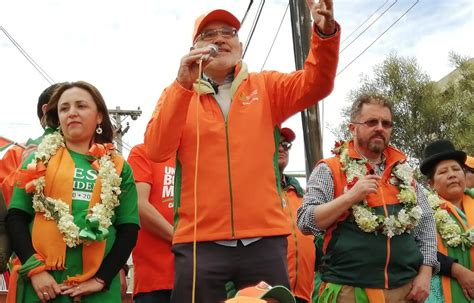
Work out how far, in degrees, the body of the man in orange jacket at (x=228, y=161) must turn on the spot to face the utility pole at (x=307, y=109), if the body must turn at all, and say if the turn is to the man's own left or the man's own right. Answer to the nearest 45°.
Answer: approximately 180°

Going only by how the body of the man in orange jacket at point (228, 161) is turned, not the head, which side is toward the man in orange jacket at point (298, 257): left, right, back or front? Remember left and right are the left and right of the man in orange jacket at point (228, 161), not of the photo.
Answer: back

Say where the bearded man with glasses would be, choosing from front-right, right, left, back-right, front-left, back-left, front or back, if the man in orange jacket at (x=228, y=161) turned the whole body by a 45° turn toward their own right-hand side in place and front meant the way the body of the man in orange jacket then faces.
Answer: back

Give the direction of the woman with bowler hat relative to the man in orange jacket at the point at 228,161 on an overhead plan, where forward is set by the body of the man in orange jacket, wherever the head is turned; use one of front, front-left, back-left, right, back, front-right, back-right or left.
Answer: back-left

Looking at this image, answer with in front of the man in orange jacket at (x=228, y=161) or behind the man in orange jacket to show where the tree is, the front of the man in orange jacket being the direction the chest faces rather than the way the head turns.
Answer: behind

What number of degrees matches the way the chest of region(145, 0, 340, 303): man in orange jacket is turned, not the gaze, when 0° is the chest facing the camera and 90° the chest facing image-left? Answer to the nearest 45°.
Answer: approximately 0°

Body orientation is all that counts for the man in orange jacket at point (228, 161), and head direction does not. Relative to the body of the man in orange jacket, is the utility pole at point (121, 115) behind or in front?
behind
